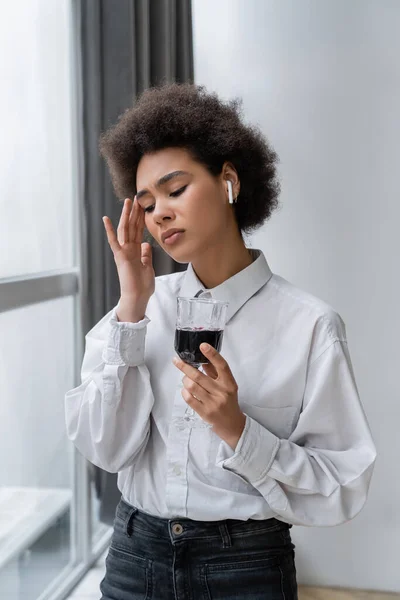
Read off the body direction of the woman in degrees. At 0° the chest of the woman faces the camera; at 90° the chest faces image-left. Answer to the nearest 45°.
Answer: approximately 45°
